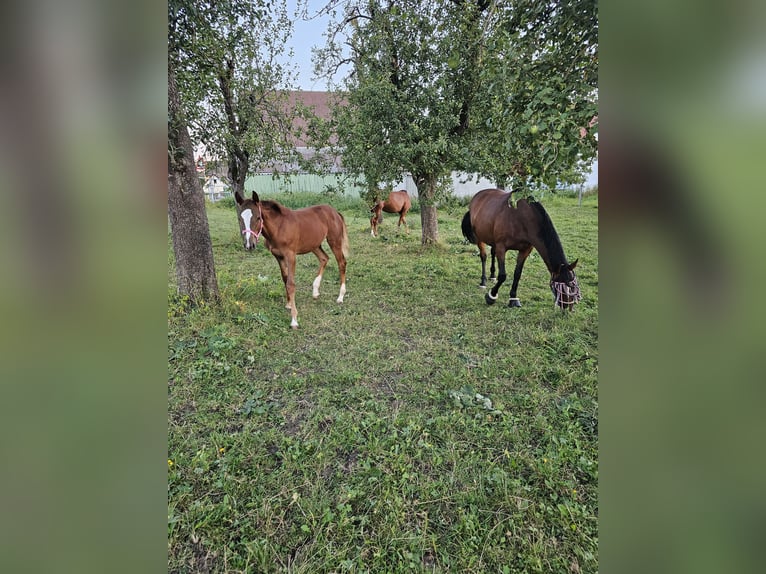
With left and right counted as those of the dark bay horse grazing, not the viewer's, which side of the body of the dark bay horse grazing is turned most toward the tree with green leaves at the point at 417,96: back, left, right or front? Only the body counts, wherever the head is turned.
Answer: back

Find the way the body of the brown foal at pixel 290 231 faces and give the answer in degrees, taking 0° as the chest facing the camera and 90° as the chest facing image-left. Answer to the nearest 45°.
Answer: approximately 45°

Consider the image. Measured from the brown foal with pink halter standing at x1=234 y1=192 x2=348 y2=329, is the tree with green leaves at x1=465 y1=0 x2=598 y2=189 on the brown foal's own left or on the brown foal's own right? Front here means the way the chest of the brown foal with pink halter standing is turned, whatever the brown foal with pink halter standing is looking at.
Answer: on the brown foal's own left

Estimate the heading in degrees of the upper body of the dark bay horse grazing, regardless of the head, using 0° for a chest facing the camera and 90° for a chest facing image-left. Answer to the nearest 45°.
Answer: approximately 315°

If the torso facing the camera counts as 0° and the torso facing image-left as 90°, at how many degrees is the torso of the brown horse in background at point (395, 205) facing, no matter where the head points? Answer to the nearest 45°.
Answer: approximately 45°

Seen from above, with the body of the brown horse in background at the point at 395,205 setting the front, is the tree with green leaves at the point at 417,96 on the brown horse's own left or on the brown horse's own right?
on the brown horse's own left
